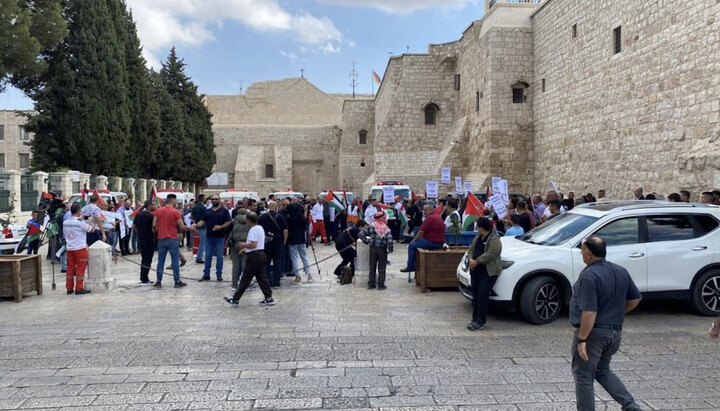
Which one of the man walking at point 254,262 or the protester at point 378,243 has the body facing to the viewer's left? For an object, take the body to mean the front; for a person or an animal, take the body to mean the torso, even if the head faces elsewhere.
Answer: the man walking

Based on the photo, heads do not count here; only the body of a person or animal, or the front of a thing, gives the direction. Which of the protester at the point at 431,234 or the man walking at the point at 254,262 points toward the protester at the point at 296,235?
the protester at the point at 431,234

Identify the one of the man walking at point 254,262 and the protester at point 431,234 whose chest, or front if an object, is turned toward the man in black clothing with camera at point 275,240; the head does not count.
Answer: the protester at point 431,234

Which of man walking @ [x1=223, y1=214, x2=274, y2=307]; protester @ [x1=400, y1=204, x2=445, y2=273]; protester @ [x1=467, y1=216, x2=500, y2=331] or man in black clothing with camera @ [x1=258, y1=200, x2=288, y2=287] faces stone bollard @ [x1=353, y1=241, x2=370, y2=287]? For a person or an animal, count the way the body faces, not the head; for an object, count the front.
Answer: protester @ [x1=400, y1=204, x2=445, y2=273]

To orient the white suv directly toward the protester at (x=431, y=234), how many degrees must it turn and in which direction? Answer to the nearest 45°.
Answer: approximately 45° to its right

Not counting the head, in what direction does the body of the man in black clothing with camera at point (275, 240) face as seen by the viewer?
away from the camera

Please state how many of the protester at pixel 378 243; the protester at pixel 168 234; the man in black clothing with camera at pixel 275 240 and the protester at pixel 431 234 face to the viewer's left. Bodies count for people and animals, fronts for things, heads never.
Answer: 1

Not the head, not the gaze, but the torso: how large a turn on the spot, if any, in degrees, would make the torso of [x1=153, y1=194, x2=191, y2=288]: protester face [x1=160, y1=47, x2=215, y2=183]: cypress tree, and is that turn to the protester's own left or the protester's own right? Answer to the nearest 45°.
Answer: approximately 45° to the protester's own left

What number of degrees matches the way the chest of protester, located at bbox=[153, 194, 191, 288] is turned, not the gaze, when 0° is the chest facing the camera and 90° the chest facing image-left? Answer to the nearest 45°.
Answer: approximately 225°
